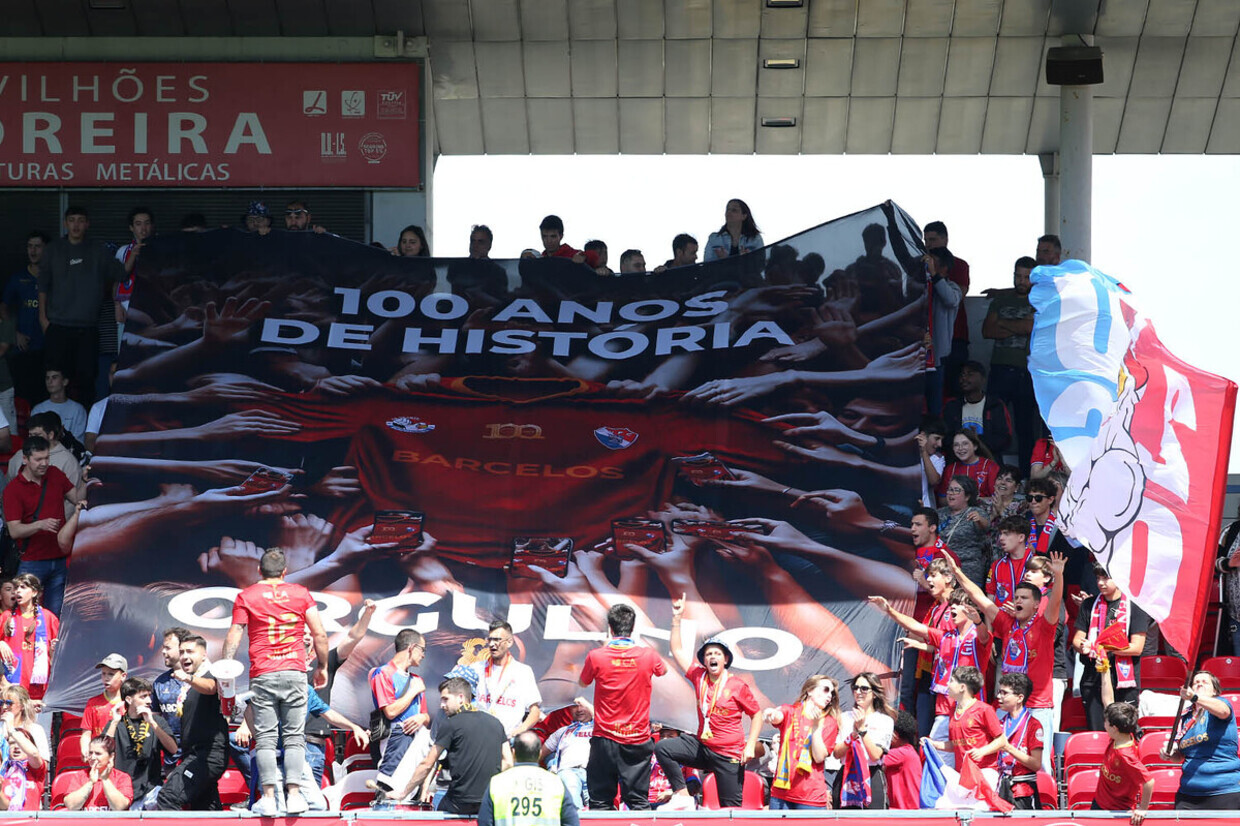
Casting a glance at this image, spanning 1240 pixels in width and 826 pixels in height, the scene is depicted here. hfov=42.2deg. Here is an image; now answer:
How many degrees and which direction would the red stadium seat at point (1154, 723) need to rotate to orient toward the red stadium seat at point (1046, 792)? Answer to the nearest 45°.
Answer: approximately 45° to its right

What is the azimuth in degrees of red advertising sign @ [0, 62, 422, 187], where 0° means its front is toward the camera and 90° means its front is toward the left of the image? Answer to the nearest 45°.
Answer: approximately 0°

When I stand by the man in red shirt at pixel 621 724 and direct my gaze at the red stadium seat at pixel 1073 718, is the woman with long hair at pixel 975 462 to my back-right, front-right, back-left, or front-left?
front-left

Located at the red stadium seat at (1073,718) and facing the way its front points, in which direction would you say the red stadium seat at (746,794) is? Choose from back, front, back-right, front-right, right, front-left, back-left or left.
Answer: front-right

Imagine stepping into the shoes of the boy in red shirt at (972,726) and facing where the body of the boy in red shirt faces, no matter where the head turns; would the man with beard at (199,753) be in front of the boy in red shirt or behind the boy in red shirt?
in front

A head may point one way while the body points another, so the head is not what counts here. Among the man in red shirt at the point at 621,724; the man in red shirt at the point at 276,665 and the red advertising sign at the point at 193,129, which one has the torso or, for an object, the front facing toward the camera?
the red advertising sign

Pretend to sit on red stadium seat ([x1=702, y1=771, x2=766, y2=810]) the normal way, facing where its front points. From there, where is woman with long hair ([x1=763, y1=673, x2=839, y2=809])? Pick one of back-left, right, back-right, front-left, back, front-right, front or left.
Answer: front-left

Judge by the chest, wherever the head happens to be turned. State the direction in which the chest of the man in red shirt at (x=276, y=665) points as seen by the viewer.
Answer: away from the camera

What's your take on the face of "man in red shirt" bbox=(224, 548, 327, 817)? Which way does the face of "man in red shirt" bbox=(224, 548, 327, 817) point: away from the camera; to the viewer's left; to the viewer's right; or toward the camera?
away from the camera

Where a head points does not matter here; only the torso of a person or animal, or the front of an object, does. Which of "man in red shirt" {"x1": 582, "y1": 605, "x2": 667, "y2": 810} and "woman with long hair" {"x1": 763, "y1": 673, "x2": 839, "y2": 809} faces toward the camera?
the woman with long hair

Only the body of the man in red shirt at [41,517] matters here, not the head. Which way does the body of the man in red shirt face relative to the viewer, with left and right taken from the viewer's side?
facing the viewer and to the right of the viewer

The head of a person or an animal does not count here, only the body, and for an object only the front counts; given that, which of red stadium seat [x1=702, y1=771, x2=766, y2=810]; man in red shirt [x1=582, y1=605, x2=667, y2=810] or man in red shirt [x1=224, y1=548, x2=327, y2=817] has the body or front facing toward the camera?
the red stadium seat

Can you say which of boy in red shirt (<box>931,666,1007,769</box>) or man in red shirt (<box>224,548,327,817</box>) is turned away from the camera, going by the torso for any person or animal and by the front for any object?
man in red shirt (<box>224,548,327,817</box>)

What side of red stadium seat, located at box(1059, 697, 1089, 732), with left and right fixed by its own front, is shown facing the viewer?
front

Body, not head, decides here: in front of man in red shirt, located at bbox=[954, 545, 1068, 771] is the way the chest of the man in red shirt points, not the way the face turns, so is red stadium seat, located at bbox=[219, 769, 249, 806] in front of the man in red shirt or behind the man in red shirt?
in front

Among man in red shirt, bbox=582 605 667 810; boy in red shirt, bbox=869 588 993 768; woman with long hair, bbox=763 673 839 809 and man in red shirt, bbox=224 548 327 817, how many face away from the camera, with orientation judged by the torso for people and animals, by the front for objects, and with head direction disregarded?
2

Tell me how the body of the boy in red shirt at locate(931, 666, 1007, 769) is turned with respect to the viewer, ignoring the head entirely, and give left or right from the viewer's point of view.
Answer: facing the viewer and to the left of the viewer

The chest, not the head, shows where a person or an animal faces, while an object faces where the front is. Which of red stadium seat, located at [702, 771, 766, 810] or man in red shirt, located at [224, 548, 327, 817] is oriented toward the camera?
the red stadium seat

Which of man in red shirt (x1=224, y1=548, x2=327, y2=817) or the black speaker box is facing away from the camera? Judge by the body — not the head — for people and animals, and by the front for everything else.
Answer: the man in red shirt

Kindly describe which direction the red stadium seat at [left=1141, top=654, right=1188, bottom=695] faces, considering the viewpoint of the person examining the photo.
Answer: facing the viewer
